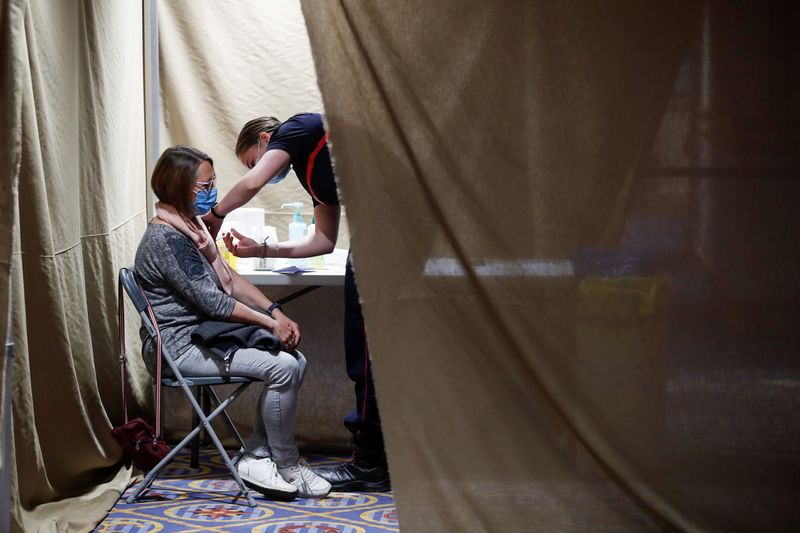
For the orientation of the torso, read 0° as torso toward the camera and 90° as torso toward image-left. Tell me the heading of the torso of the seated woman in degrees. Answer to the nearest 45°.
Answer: approximately 270°

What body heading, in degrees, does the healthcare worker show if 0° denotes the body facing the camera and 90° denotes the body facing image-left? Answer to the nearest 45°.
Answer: approximately 90°

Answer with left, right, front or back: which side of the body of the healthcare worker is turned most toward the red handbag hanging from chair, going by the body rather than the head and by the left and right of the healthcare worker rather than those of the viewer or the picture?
front

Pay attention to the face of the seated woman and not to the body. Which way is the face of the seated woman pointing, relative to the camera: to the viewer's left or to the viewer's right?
to the viewer's right

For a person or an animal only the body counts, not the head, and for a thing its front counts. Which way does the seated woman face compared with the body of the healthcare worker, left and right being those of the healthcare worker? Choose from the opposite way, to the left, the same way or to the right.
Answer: the opposite way
